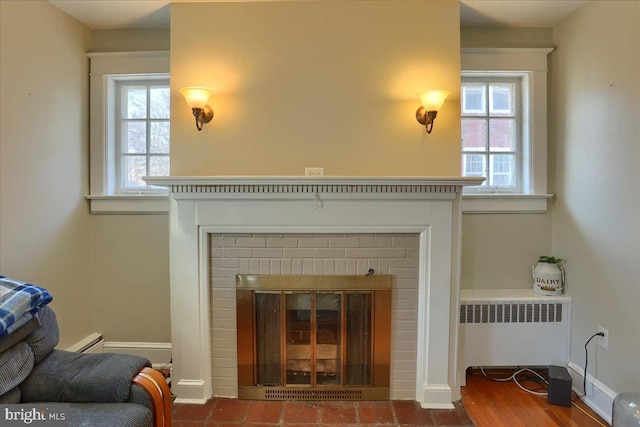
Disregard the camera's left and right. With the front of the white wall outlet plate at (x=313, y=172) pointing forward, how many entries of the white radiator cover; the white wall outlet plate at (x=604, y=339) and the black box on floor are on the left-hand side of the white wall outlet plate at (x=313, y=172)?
3

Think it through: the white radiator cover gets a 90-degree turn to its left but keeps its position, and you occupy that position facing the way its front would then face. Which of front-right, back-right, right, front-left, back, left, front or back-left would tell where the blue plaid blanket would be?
back-right

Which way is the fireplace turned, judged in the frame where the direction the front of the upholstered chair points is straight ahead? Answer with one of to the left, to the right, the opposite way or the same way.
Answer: to the right

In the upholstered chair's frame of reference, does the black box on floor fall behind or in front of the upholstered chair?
in front

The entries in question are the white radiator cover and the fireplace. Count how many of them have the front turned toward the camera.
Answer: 2

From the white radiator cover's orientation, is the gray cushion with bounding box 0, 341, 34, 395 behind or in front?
in front
